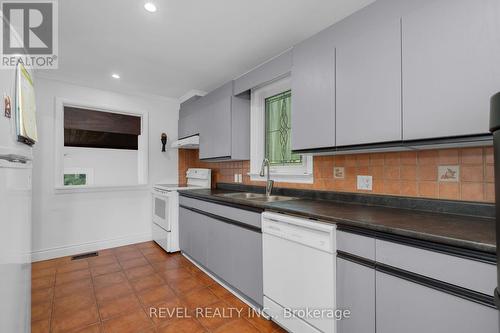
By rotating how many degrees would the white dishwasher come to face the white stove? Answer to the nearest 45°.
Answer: approximately 90° to its right

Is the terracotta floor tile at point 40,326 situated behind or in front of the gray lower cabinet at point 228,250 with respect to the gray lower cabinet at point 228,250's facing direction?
in front

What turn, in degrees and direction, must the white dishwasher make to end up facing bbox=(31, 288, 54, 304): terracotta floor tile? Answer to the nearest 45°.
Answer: approximately 45° to its right

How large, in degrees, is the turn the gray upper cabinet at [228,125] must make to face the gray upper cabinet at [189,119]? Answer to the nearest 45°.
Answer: approximately 90° to its right

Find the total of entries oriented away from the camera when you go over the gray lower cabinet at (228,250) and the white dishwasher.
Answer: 0

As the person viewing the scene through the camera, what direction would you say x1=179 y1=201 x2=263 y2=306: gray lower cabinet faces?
facing the viewer and to the left of the viewer

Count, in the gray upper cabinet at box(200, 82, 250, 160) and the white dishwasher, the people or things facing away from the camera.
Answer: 0

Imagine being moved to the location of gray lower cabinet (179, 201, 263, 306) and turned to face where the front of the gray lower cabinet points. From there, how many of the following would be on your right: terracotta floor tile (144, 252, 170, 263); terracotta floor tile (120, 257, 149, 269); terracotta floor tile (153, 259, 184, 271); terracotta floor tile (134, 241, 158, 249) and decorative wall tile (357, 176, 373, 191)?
4

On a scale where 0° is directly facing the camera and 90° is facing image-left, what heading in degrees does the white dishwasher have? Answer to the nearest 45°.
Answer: approximately 45°
